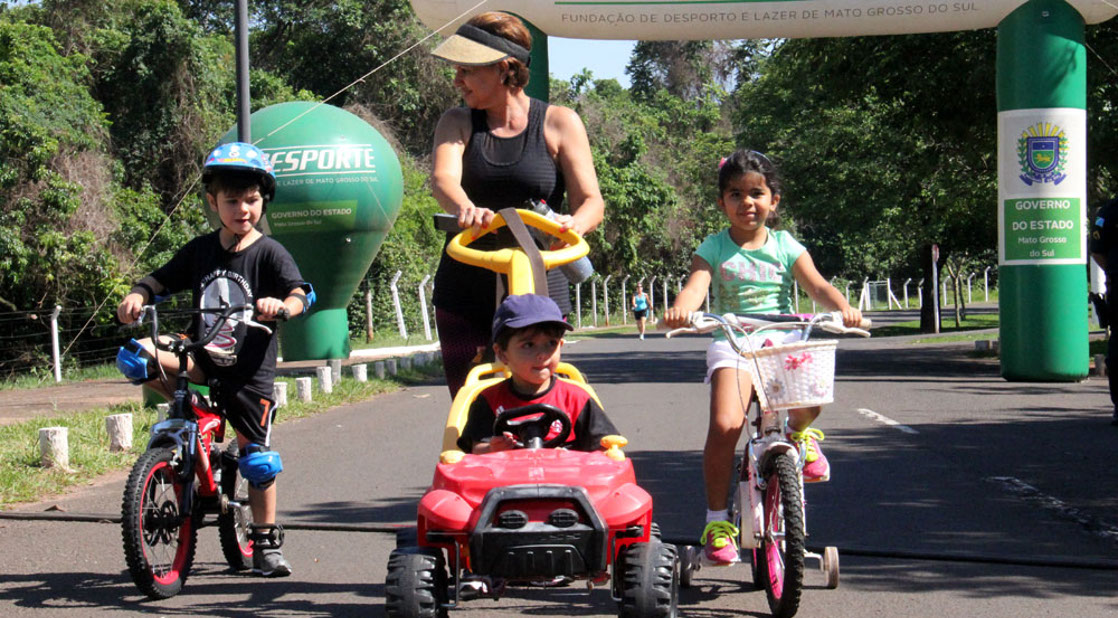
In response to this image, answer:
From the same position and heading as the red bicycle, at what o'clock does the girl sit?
The girl is roughly at 8 o'clock from the red bicycle.

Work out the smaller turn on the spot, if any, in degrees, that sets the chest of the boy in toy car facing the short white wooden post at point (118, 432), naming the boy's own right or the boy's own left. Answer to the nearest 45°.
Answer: approximately 135° to the boy's own right

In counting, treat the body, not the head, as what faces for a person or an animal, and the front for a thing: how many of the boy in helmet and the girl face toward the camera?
2

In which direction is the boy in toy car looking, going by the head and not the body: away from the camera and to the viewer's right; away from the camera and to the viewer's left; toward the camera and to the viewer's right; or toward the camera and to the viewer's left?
toward the camera and to the viewer's right

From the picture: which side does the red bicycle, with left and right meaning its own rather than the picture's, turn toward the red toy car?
left
